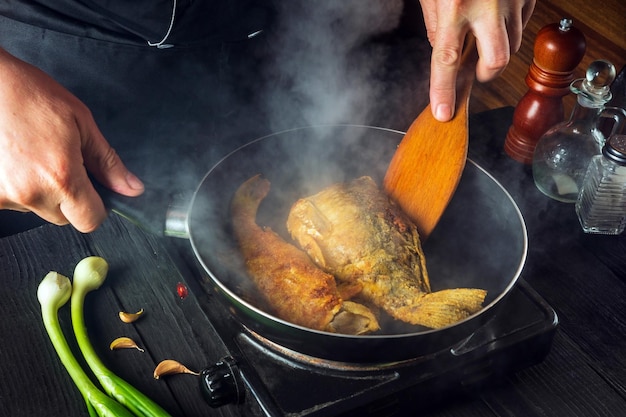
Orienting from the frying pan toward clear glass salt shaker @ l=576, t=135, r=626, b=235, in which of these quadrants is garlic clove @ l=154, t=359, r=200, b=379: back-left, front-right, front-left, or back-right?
back-right

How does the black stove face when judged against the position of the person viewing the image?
facing the viewer and to the left of the viewer

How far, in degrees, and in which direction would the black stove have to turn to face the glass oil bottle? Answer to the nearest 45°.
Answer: approximately 180°

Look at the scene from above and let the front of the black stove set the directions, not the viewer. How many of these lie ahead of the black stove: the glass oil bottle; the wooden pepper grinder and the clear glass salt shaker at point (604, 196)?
0

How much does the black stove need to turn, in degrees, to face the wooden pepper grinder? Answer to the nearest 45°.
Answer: approximately 180°
